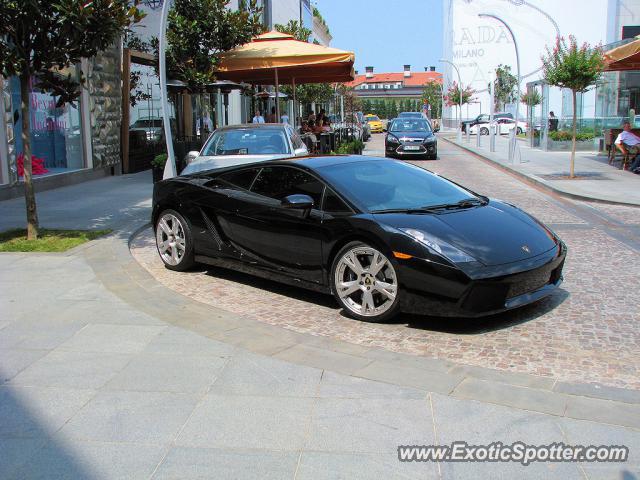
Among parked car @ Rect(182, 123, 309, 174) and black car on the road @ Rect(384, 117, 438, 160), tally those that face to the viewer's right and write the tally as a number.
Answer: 0

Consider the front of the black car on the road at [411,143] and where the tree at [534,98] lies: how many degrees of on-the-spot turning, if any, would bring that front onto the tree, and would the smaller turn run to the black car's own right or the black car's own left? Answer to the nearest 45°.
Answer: approximately 135° to the black car's own left

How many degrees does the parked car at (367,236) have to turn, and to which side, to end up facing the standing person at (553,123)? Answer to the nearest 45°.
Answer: approximately 135° to its left

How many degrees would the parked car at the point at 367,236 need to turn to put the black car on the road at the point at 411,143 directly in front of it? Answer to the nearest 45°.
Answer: approximately 135° to its left

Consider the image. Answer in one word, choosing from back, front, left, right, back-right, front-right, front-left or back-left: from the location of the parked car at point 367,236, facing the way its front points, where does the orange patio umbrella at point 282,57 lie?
back-left

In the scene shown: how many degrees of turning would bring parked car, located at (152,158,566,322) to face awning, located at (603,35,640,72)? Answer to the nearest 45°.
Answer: approximately 90° to its left

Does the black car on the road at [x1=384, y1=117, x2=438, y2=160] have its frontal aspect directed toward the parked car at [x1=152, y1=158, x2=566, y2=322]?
yes

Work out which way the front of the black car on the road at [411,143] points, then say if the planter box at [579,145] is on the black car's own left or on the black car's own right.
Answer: on the black car's own left

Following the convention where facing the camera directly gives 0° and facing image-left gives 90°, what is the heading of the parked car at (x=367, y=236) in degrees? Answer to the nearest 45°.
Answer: approximately 315°

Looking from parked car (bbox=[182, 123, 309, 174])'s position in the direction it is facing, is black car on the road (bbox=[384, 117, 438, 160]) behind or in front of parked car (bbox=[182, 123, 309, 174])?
behind

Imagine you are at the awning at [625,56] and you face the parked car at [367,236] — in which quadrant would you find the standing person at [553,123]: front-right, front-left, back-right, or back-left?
back-right
